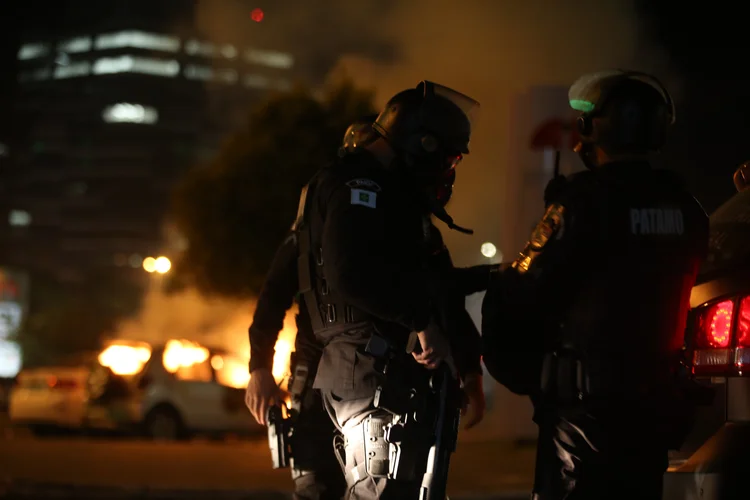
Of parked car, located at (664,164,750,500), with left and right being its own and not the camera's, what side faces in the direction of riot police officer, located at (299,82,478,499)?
left

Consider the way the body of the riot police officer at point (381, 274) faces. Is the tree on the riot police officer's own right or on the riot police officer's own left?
on the riot police officer's own left

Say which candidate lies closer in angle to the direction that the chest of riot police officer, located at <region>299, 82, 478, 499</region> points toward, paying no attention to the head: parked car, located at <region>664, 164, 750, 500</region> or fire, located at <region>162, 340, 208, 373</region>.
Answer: the parked car

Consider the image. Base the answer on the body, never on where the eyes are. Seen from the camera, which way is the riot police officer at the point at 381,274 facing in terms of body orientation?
to the viewer's right

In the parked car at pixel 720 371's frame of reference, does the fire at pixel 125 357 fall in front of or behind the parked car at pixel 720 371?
in front

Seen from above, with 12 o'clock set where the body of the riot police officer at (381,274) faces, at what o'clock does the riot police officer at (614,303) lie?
the riot police officer at (614,303) is roughly at 1 o'clock from the riot police officer at (381,274).

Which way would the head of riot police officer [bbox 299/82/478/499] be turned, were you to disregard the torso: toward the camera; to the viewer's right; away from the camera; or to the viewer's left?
to the viewer's right

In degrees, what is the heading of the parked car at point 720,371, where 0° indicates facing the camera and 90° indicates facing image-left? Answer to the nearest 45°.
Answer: approximately 180°

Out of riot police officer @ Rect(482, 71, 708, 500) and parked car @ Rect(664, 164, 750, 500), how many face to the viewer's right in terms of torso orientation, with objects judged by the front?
0

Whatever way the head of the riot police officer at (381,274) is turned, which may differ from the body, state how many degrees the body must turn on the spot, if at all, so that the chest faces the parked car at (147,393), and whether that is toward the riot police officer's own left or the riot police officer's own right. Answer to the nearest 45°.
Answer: approximately 90° to the riot police officer's own left

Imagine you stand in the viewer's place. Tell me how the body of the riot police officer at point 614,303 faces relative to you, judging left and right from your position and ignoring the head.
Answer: facing away from the viewer and to the left of the viewer
